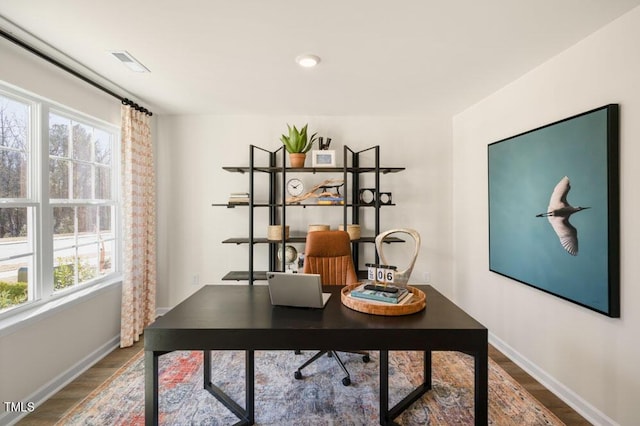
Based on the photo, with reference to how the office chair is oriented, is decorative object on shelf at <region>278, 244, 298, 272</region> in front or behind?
behind

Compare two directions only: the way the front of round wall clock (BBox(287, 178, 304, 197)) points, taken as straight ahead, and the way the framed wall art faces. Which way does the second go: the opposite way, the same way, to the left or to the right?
to the right

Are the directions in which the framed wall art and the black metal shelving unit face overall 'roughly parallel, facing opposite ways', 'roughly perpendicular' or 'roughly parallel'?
roughly perpendicular

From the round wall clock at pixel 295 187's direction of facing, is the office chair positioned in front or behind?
in front

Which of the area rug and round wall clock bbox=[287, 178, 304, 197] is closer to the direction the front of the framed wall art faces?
the area rug

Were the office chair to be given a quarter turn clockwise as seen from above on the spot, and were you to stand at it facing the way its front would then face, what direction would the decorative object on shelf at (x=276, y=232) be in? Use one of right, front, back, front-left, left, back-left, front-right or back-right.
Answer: front-right

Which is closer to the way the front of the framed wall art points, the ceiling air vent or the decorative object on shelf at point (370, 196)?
the ceiling air vent

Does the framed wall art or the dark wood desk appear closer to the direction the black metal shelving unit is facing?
the dark wood desk

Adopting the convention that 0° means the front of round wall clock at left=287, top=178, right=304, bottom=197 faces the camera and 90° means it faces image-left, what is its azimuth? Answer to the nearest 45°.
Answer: approximately 0°

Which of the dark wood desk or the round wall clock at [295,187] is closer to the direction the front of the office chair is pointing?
the dark wood desk

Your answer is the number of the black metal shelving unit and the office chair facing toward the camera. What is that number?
2
